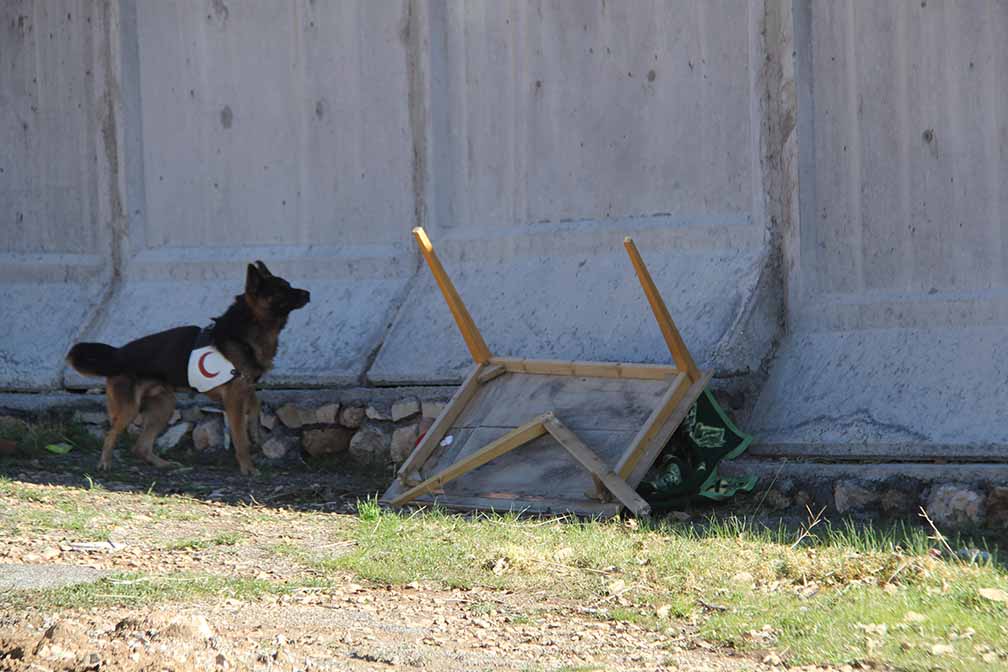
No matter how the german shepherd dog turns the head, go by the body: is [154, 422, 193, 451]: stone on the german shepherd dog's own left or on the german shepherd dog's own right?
on the german shepherd dog's own left

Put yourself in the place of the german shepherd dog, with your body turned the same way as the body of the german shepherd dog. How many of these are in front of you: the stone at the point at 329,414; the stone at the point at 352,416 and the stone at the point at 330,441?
3

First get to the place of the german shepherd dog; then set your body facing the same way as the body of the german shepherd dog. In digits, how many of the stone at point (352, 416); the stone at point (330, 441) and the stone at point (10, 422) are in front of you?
2

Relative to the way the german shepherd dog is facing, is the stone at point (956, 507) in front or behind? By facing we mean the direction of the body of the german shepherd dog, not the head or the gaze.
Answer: in front

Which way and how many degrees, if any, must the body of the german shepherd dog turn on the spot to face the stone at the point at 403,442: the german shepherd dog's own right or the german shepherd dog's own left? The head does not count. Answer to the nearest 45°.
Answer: approximately 45° to the german shepherd dog's own right

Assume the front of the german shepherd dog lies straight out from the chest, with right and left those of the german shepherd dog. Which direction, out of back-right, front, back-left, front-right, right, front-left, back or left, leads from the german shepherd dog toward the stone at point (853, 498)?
front-right

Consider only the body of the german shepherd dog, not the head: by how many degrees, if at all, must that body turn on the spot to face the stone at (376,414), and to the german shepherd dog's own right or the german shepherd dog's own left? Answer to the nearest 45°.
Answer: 0° — it already faces it

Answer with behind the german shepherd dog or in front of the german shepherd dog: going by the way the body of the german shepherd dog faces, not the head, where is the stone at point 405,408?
in front

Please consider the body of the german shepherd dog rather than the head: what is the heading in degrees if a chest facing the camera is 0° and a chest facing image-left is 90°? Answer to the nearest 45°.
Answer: approximately 270°

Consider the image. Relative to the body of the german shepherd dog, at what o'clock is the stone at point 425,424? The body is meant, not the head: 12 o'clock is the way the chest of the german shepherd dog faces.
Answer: The stone is roughly at 1 o'clock from the german shepherd dog.

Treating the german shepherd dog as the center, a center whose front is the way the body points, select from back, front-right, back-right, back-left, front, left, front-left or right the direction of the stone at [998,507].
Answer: front-right
